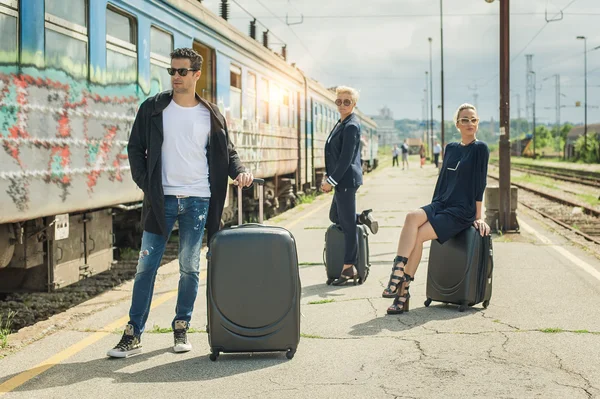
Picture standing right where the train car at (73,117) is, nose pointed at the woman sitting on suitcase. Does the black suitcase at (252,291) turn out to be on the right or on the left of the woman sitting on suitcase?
right

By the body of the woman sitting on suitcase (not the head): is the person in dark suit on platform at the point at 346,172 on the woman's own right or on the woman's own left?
on the woman's own right

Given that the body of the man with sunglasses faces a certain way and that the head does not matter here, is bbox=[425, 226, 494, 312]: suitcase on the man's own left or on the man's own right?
on the man's own left
